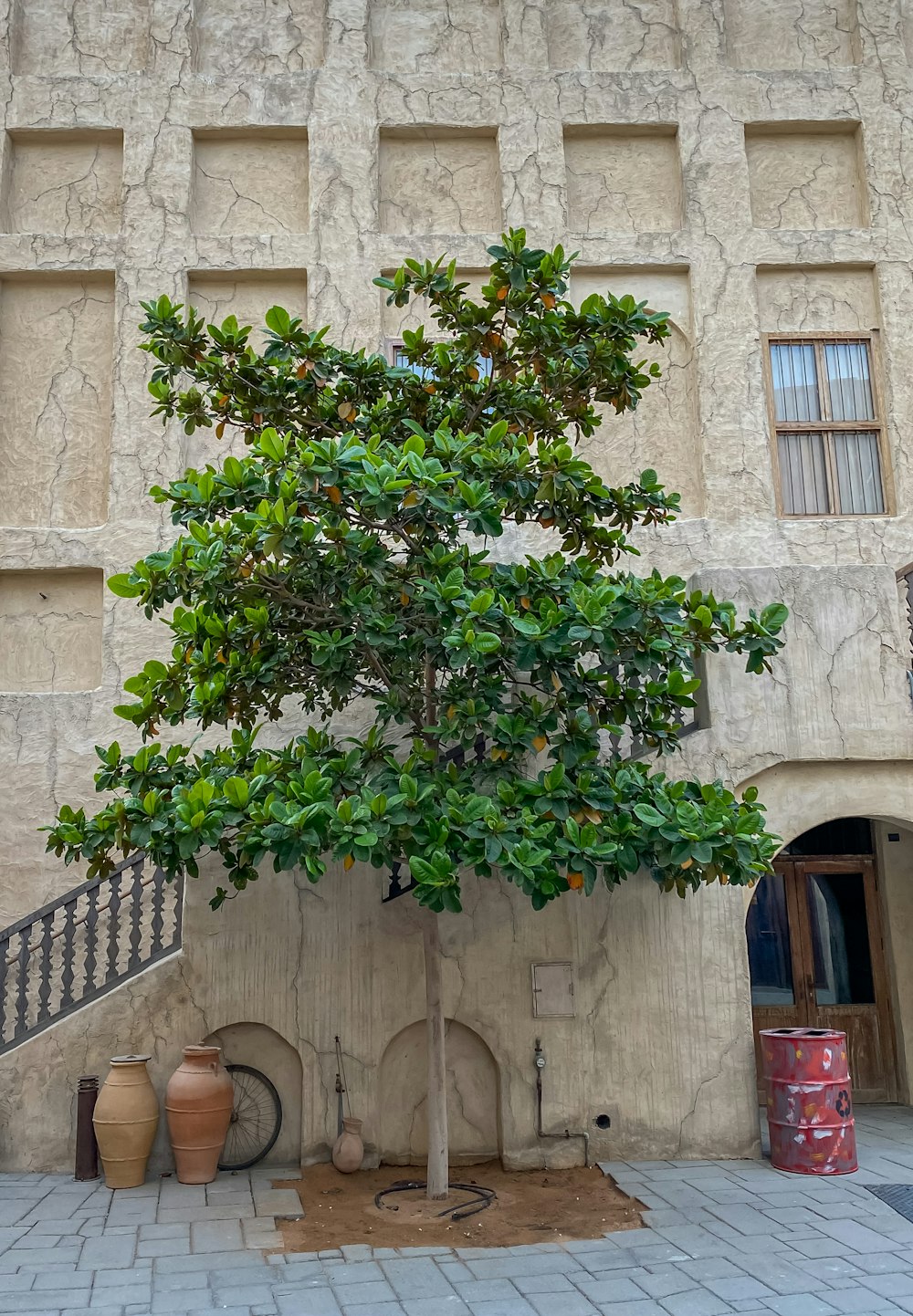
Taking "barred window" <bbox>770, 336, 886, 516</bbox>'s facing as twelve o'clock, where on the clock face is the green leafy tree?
The green leafy tree is roughly at 1 o'clock from the barred window.

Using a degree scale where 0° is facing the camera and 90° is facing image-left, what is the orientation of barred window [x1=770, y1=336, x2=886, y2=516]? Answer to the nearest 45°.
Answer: approximately 0°

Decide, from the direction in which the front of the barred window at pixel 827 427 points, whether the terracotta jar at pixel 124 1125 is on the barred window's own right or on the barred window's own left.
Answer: on the barred window's own right
